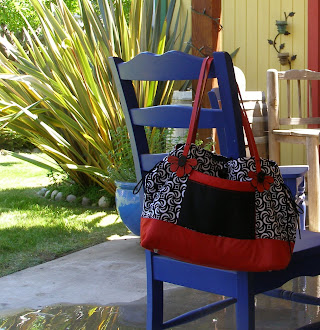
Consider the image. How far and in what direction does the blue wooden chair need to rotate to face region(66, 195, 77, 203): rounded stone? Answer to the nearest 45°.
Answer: approximately 45° to its left

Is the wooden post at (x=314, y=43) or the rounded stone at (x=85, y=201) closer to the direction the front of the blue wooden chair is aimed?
the wooden post

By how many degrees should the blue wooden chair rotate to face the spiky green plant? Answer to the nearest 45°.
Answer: approximately 45° to its left

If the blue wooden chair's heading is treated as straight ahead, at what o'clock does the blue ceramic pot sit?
The blue ceramic pot is roughly at 10 o'clock from the blue wooden chair.

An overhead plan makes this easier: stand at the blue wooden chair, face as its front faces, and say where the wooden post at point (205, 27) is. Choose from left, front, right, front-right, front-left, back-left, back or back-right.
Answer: front-left

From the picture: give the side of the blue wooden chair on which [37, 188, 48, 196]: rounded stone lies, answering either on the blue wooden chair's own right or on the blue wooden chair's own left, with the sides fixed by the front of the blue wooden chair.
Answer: on the blue wooden chair's own left

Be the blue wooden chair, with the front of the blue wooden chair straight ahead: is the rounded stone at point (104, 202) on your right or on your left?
on your left

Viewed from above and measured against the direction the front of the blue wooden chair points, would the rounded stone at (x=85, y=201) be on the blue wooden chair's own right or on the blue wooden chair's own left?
on the blue wooden chair's own left

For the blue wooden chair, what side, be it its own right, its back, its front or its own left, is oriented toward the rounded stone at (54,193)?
left

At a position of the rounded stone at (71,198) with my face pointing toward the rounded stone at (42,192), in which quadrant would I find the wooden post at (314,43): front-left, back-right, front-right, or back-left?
back-right

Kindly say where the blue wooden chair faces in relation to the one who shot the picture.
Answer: facing away from the viewer and to the right of the viewer
